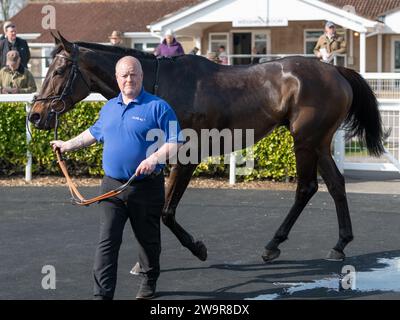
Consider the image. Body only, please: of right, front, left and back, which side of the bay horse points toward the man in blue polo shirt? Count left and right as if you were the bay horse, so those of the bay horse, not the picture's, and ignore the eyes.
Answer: left

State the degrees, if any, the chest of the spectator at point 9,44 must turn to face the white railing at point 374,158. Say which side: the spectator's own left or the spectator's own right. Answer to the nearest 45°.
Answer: approximately 45° to the spectator's own left

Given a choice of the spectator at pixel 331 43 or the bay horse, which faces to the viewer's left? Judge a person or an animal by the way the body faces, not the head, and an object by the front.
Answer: the bay horse

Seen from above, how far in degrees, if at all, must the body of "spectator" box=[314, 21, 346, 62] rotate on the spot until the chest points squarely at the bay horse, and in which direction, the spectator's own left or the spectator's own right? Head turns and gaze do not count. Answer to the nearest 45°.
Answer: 0° — they already face it

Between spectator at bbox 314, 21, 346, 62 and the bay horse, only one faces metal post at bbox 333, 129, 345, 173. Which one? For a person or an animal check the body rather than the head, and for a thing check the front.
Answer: the spectator

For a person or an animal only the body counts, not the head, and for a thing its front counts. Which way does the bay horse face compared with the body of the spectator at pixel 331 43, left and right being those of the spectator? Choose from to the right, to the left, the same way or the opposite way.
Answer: to the right

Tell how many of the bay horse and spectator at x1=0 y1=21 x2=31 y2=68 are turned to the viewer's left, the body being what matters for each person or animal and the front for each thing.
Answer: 1

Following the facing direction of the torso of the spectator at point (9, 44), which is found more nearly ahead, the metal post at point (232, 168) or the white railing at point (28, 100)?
the white railing

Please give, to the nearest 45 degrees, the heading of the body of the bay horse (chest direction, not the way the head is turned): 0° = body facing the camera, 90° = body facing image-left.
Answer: approximately 90°
